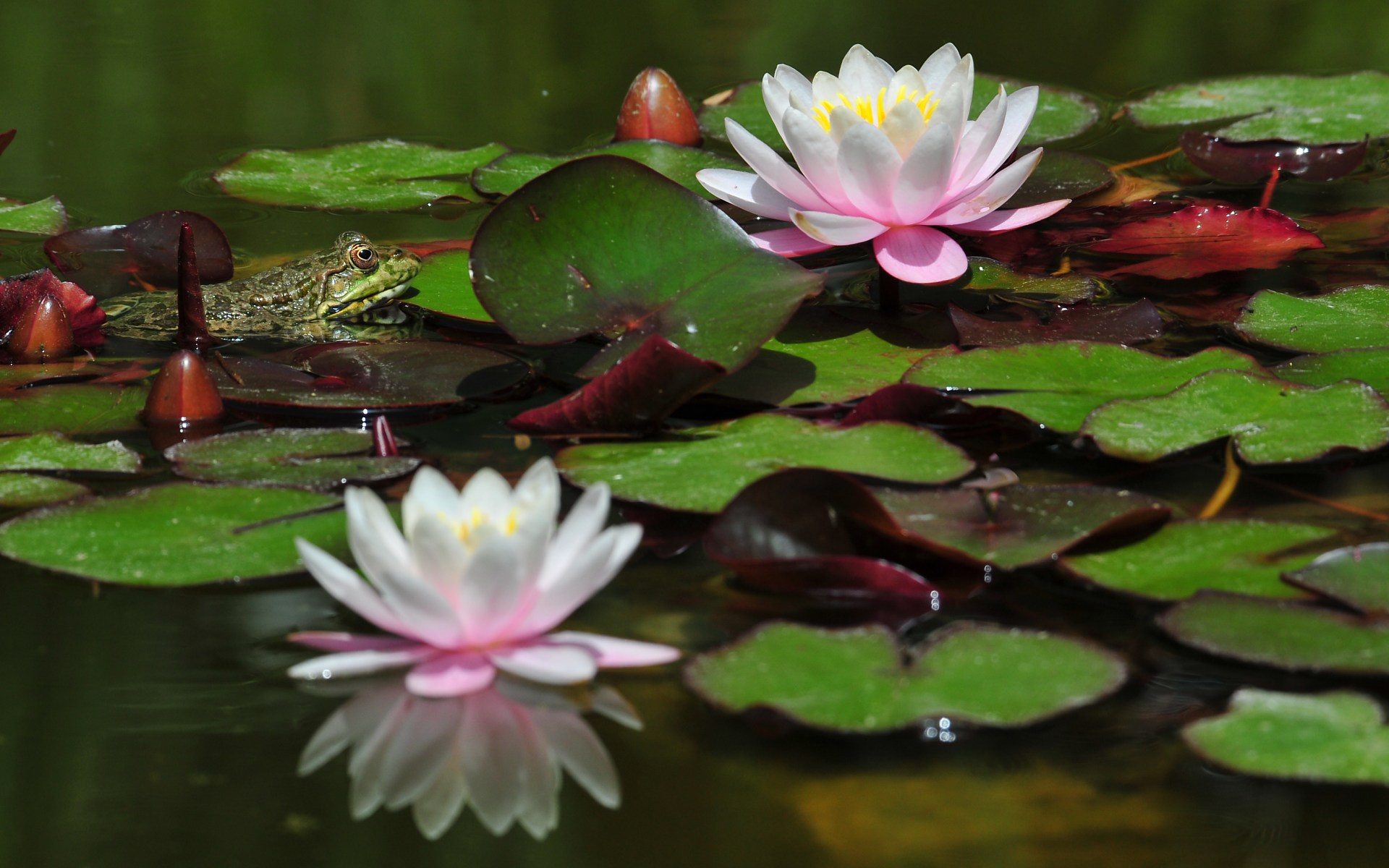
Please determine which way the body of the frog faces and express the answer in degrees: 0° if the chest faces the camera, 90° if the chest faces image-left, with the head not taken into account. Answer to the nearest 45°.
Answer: approximately 270°

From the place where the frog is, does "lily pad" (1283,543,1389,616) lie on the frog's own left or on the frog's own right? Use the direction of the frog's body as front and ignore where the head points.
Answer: on the frog's own right

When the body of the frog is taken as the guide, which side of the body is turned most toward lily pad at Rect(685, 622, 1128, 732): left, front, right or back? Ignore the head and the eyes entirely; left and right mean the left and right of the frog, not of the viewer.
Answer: right

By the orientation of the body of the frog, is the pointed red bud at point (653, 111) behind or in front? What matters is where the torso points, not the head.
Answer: in front

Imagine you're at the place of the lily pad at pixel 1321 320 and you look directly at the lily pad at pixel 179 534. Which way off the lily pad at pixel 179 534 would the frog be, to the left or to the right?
right

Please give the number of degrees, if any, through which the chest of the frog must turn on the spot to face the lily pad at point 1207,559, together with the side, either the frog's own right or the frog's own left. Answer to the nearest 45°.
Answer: approximately 45° to the frog's own right

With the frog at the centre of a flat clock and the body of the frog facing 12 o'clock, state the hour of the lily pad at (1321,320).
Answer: The lily pad is roughly at 1 o'clock from the frog.

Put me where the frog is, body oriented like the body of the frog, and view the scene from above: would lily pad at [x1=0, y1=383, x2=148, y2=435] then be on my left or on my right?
on my right

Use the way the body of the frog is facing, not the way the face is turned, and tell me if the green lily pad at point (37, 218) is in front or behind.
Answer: behind

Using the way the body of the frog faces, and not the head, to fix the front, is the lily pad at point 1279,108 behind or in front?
in front

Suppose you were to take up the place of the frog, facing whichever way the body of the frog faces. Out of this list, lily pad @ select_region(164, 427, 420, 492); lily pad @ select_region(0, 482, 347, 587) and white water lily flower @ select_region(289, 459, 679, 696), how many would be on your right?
3

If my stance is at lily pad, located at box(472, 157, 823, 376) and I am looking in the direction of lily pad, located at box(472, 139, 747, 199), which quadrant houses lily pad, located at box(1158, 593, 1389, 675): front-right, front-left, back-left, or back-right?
back-right

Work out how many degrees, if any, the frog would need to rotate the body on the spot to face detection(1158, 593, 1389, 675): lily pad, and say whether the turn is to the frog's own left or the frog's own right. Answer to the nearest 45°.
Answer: approximately 45° to the frog's own right

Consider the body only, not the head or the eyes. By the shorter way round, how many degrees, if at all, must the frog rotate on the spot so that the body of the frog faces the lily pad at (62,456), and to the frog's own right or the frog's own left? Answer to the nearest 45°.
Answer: approximately 135° to the frog's own right

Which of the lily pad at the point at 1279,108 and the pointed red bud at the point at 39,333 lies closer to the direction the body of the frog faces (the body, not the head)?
the lily pad
